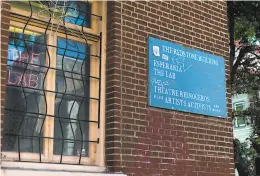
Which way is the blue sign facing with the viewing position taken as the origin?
facing the viewer and to the right of the viewer
